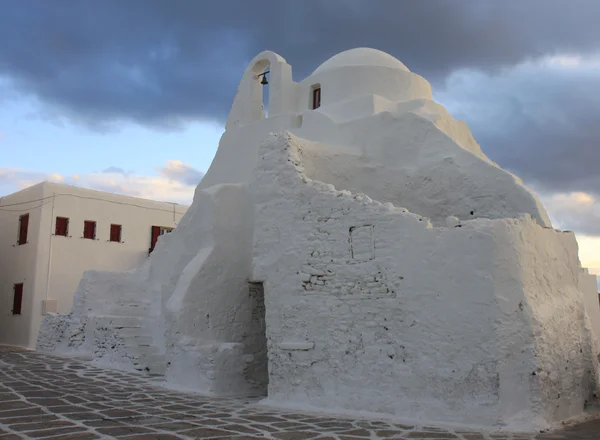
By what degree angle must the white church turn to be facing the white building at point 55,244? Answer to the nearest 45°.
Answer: approximately 90° to its right

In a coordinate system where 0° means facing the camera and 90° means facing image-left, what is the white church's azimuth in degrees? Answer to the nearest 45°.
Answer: approximately 45°
